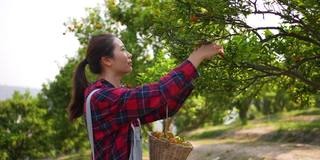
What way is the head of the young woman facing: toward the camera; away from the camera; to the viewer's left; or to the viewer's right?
to the viewer's right

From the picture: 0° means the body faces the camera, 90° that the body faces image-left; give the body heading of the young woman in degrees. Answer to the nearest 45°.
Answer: approximately 270°
